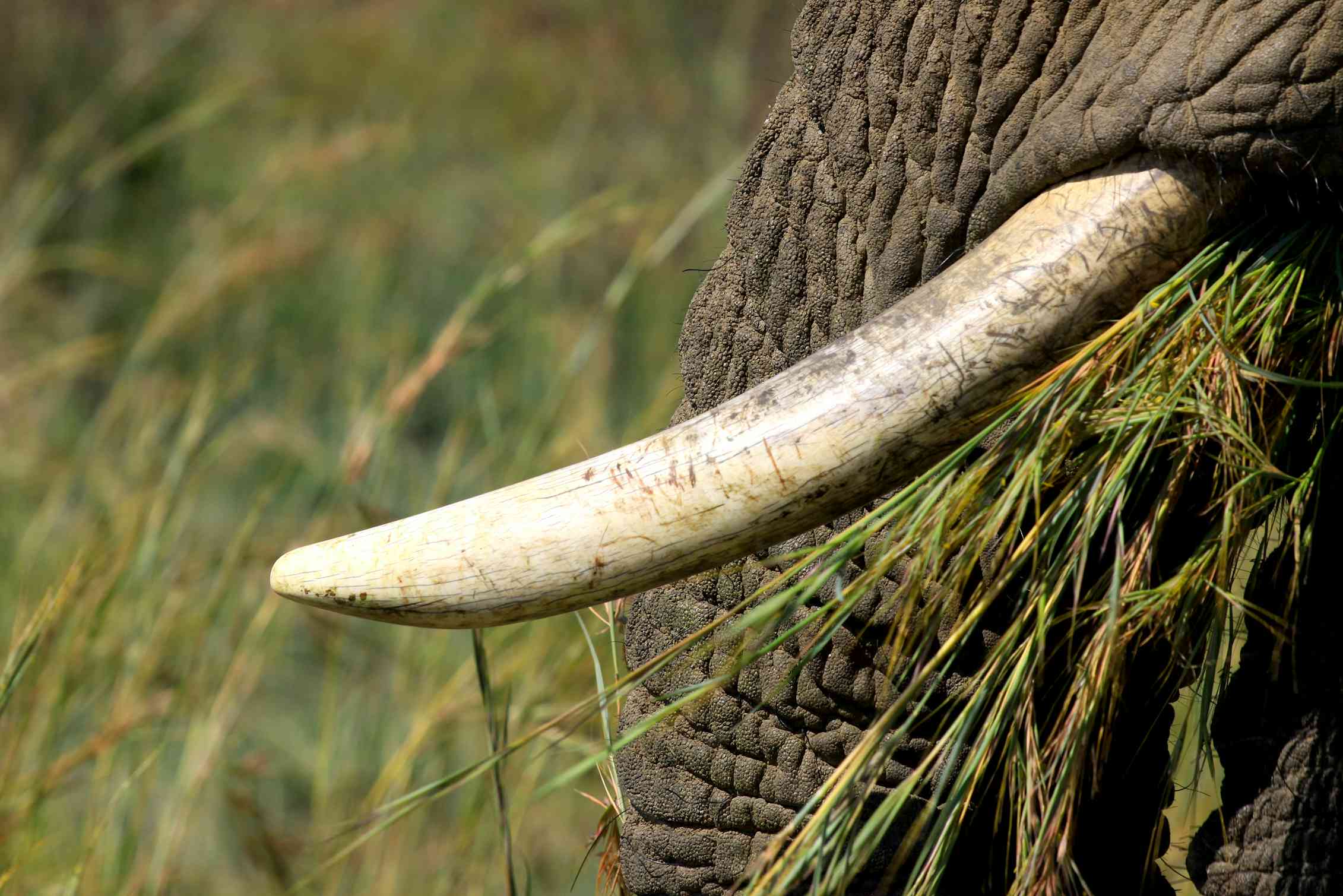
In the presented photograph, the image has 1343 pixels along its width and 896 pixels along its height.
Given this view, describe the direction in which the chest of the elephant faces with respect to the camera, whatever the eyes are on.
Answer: to the viewer's left
